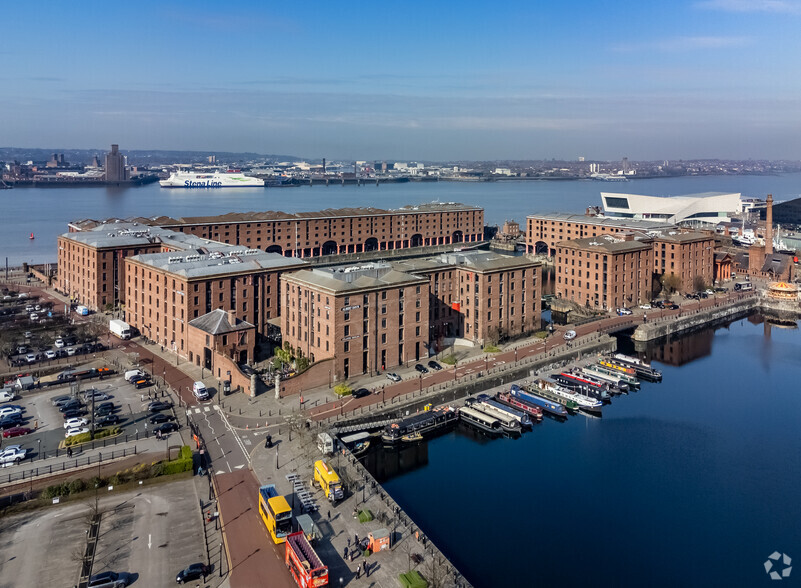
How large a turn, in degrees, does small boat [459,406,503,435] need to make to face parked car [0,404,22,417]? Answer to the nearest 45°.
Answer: approximately 135° to its right

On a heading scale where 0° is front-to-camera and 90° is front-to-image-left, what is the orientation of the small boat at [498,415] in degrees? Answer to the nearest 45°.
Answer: approximately 315°

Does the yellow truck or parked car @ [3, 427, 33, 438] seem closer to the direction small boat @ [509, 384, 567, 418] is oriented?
the yellow truck

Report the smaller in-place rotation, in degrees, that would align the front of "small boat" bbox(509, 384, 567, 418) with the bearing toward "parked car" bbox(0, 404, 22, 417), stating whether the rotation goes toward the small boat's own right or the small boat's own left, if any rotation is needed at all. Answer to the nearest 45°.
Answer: approximately 90° to the small boat's own right

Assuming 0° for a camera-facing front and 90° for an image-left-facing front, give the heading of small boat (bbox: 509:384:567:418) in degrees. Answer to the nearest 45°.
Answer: approximately 315°
